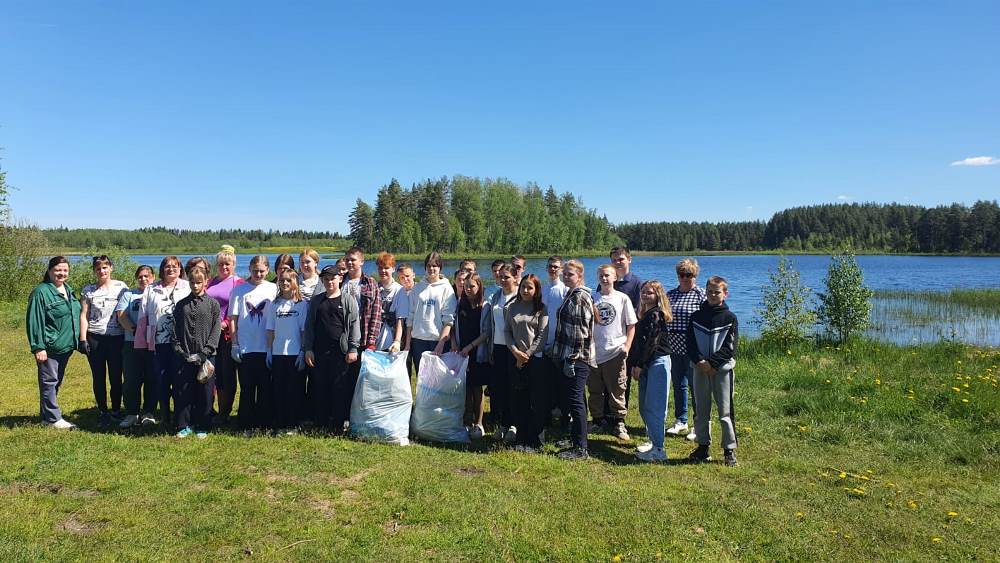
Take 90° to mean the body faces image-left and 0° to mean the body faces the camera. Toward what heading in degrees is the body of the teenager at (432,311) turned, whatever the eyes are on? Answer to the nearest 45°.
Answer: approximately 0°

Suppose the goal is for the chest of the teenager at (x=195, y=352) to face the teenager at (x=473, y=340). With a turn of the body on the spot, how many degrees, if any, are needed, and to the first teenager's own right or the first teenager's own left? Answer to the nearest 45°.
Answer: approximately 90° to the first teenager's own left

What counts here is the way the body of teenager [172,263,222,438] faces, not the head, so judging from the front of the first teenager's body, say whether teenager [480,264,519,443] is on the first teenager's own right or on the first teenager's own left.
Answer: on the first teenager's own left

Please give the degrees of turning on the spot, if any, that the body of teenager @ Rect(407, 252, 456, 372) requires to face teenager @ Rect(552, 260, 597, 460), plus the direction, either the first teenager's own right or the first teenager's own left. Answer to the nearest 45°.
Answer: approximately 45° to the first teenager's own left
